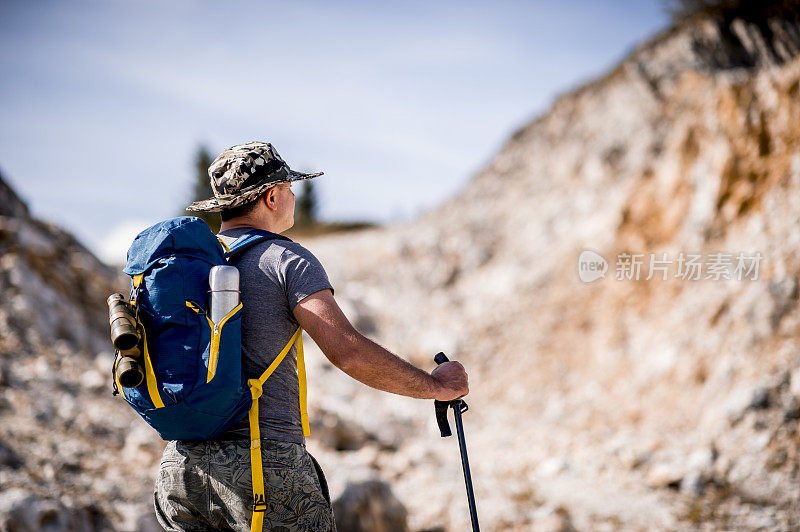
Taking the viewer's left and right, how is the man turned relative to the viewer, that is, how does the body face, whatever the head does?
facing away from the viewer and to the right of the viewer
